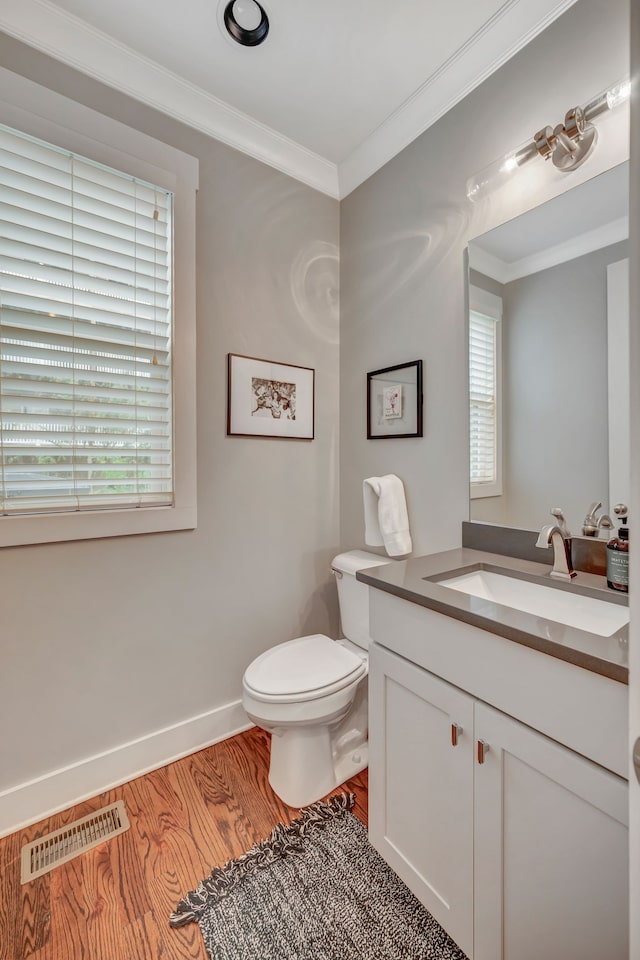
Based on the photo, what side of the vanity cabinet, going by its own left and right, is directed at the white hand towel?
right

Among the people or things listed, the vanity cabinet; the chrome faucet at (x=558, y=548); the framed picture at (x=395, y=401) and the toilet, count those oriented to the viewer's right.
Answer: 0

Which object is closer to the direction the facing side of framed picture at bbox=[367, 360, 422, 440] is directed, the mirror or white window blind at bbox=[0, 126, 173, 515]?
the white window blind

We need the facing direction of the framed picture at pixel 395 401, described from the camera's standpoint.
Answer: facing the viewer and to the left of the viewer

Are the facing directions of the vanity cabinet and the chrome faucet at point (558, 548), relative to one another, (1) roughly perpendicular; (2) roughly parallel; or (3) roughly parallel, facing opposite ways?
roughly parallel

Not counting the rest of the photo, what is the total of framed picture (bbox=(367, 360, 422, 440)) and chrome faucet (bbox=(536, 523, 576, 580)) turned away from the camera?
0
